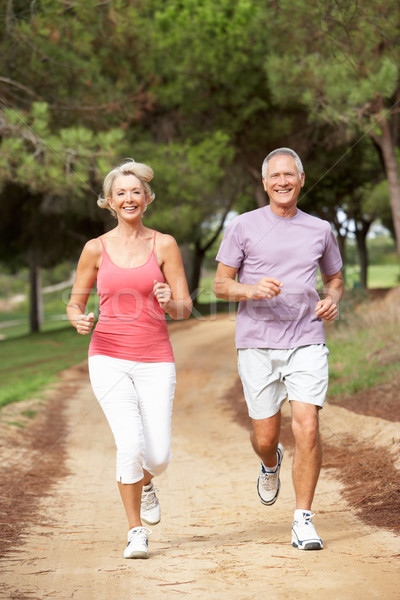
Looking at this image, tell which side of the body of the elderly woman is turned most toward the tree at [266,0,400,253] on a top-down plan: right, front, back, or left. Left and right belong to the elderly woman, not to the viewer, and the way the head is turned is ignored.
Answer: back

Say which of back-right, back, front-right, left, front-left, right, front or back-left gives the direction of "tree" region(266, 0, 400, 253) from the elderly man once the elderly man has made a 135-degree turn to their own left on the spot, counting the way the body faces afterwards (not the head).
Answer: front-left

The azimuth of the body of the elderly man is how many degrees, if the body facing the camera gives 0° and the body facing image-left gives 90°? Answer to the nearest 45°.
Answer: approximately 0°

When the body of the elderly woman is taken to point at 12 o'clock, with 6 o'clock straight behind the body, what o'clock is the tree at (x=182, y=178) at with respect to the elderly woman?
The tree is roughly at 6 o'clock from the elderly woman.

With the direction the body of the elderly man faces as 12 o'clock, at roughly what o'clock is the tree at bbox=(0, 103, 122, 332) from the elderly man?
The tree is roughly at 5 o'clock from the elderly man.

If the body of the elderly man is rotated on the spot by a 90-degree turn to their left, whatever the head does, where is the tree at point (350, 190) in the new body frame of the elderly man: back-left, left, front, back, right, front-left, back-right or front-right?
left

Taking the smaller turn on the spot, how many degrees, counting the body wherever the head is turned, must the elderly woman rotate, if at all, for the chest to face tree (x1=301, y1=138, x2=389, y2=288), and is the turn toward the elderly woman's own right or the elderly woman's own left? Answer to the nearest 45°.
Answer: approximately 180°

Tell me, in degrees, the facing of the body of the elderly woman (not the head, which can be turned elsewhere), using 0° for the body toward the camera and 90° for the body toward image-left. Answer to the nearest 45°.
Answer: approximately 0°

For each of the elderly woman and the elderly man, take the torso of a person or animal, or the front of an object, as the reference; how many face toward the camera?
2

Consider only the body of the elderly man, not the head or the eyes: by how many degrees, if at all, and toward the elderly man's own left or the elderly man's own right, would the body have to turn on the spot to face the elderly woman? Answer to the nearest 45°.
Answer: approximately 90° to the elderly man's own right

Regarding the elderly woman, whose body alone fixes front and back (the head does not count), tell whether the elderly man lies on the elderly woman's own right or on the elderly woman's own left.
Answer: on the elderly woman's own left
